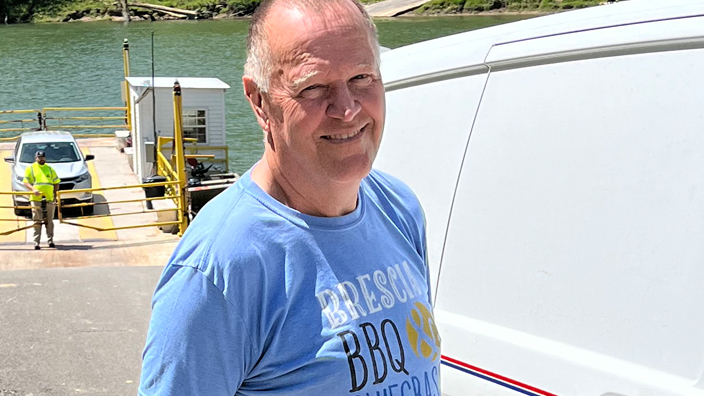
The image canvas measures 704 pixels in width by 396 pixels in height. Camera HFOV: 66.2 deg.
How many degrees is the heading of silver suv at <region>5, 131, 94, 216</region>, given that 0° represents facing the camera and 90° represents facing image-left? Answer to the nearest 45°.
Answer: approximately 0°

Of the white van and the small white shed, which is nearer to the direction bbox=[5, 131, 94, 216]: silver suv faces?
the white van

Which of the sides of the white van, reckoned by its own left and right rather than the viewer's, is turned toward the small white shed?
back

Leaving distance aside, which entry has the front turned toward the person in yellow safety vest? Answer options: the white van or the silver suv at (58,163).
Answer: the silver suv

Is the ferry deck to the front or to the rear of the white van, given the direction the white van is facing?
to the rear

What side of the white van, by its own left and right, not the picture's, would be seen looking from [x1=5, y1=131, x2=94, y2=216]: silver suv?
front

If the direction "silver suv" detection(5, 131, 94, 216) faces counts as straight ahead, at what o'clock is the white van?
The white van is roughly at 12 o'clock from the silver suv.

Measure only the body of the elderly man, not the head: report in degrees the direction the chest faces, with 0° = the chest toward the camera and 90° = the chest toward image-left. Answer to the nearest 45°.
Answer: approximately 315°

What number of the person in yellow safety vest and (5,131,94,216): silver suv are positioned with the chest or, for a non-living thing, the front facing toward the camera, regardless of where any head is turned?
2

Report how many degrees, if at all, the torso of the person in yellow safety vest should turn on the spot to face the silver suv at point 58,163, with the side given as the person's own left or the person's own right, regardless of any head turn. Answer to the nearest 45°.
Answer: approximately 180°

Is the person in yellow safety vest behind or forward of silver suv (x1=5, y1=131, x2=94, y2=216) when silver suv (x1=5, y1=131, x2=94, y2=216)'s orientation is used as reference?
forward
